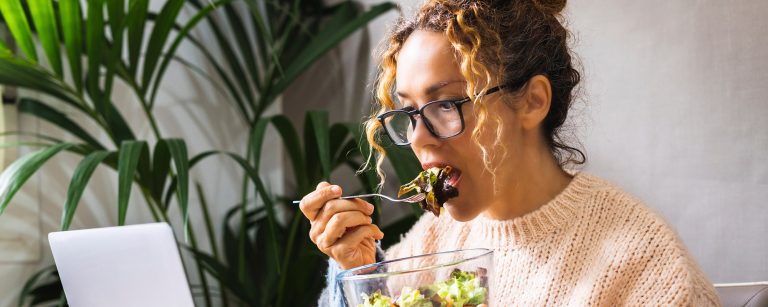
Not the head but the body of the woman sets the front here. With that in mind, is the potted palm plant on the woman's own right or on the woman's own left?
on the woman's own right

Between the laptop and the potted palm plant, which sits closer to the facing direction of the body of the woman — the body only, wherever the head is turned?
the laptop

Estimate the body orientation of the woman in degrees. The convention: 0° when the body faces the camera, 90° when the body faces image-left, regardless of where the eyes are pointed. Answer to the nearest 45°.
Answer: approximately 45°

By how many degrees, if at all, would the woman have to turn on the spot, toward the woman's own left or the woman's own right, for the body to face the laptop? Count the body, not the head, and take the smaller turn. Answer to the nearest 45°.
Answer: approximately 45° to the woman's own right
